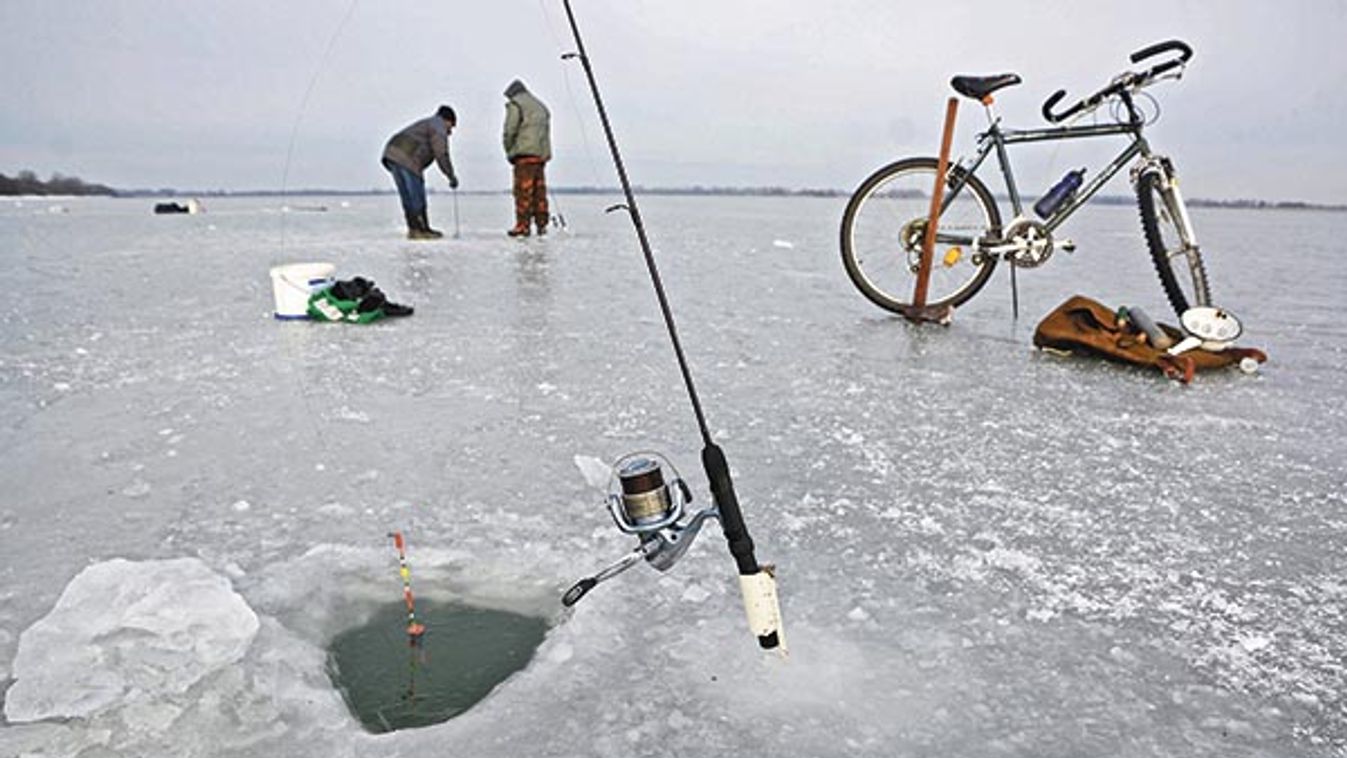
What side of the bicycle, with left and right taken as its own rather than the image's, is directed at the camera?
right

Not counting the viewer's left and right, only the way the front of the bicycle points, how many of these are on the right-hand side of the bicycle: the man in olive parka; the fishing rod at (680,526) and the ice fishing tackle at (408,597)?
2

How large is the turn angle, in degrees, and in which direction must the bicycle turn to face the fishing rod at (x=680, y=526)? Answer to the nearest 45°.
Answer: approximately 90° to its right

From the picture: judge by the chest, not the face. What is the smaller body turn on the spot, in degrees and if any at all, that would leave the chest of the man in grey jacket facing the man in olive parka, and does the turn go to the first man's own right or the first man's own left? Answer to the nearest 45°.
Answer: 0° — they already face them

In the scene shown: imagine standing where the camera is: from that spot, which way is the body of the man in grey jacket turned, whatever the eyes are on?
to the viewer's right

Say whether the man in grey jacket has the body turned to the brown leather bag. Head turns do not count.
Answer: no

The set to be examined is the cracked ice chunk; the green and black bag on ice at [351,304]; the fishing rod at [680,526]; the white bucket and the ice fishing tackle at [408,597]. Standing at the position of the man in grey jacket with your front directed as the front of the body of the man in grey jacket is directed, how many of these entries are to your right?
5

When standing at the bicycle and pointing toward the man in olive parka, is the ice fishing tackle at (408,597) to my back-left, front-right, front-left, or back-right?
back-left

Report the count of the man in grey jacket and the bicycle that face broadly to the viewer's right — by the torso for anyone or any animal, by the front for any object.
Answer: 2

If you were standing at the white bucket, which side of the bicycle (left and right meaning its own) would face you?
back

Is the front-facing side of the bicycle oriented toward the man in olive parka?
no

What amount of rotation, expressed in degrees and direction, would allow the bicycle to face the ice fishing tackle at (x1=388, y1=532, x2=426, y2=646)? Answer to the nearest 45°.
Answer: approximately 90° to its right

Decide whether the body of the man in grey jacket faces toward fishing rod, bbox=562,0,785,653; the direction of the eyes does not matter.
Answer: no

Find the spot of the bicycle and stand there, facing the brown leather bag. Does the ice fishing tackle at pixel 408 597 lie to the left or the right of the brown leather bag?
right

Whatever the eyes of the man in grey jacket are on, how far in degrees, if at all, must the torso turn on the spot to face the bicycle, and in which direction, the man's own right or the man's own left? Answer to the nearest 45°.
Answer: approximately 45° to the man's own right

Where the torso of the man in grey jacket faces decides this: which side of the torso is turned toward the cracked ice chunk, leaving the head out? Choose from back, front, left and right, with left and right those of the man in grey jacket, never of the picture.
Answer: right

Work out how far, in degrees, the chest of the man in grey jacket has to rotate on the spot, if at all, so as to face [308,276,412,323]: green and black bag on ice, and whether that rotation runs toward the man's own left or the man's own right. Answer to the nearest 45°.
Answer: approximately 90° to the man's own right

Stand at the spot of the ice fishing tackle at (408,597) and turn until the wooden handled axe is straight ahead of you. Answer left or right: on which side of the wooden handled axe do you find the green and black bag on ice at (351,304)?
left

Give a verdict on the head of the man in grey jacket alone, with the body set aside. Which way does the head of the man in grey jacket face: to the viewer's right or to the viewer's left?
to the viewer's right
